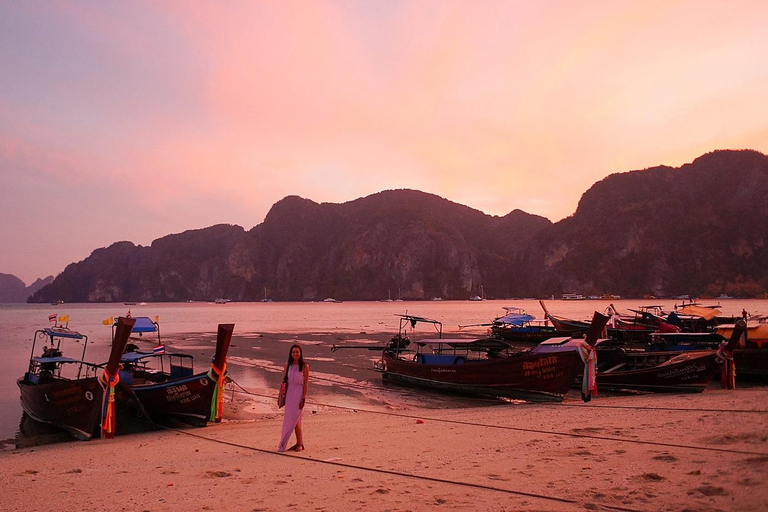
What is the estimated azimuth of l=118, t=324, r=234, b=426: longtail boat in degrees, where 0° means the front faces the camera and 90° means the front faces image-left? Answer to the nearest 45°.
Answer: approximately 315°

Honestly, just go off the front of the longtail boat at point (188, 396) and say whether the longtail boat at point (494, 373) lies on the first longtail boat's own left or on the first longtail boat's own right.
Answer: on the first longtail boat's own left

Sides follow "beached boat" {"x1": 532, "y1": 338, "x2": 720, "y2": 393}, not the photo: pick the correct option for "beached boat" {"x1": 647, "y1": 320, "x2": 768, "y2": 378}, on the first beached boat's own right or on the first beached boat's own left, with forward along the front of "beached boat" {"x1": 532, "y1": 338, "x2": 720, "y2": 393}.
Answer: on the first beached boat's own left

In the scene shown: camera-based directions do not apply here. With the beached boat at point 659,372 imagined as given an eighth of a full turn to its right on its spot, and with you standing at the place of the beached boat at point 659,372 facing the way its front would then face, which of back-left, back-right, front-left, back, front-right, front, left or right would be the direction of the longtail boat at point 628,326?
back

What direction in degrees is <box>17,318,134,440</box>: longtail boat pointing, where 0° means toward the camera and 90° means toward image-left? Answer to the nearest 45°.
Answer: approximately 315°

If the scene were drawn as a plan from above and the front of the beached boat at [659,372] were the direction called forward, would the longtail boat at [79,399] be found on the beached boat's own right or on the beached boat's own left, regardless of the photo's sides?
on the beached boat's own right
